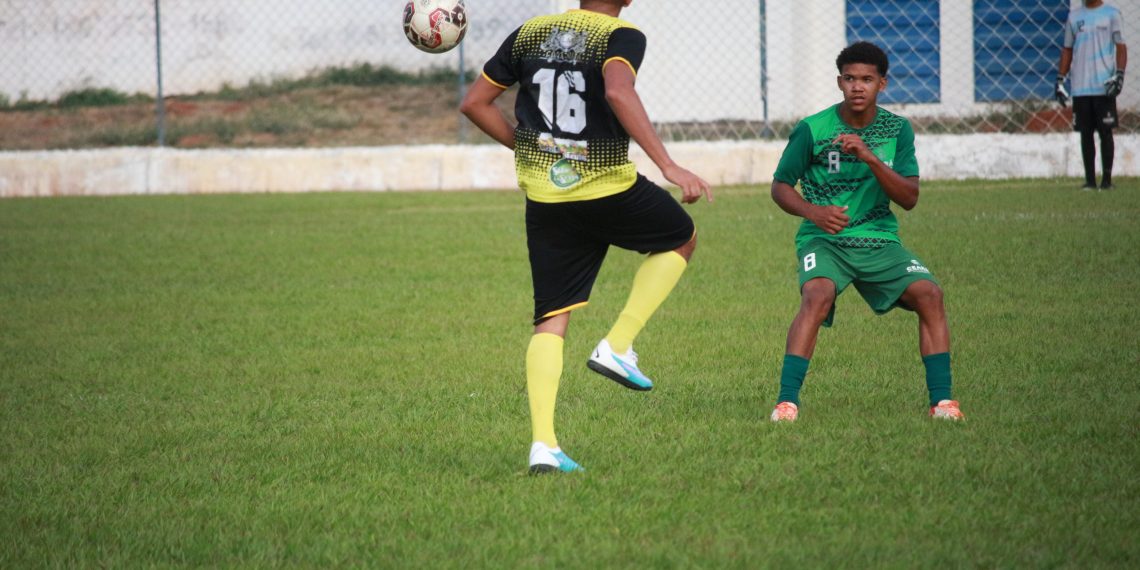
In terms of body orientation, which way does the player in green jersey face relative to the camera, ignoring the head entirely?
toward the camera

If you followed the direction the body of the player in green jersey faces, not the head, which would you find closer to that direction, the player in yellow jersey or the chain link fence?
the player in yellow jersey

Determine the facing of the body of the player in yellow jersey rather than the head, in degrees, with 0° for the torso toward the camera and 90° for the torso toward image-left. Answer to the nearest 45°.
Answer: approximately 225°

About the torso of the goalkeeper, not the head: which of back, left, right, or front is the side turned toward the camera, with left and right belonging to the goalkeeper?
front

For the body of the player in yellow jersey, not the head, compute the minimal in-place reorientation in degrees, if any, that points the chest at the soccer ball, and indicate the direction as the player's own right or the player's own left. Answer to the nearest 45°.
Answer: approximately 45° to the player's own left

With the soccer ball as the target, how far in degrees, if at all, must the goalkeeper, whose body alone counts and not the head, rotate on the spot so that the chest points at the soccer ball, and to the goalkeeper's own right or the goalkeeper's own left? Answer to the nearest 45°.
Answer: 0° — they already face it

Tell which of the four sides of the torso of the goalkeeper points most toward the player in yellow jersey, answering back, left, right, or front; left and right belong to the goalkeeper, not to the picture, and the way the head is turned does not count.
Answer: front

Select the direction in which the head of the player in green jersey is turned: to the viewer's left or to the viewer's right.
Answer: to the viewer's left

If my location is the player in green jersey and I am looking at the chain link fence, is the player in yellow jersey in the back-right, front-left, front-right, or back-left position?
back-left

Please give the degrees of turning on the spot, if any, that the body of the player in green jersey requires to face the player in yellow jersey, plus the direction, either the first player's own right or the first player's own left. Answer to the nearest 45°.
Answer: approximately 45° to the first player's own right

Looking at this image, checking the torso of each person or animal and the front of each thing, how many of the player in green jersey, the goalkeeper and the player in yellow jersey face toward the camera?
2
